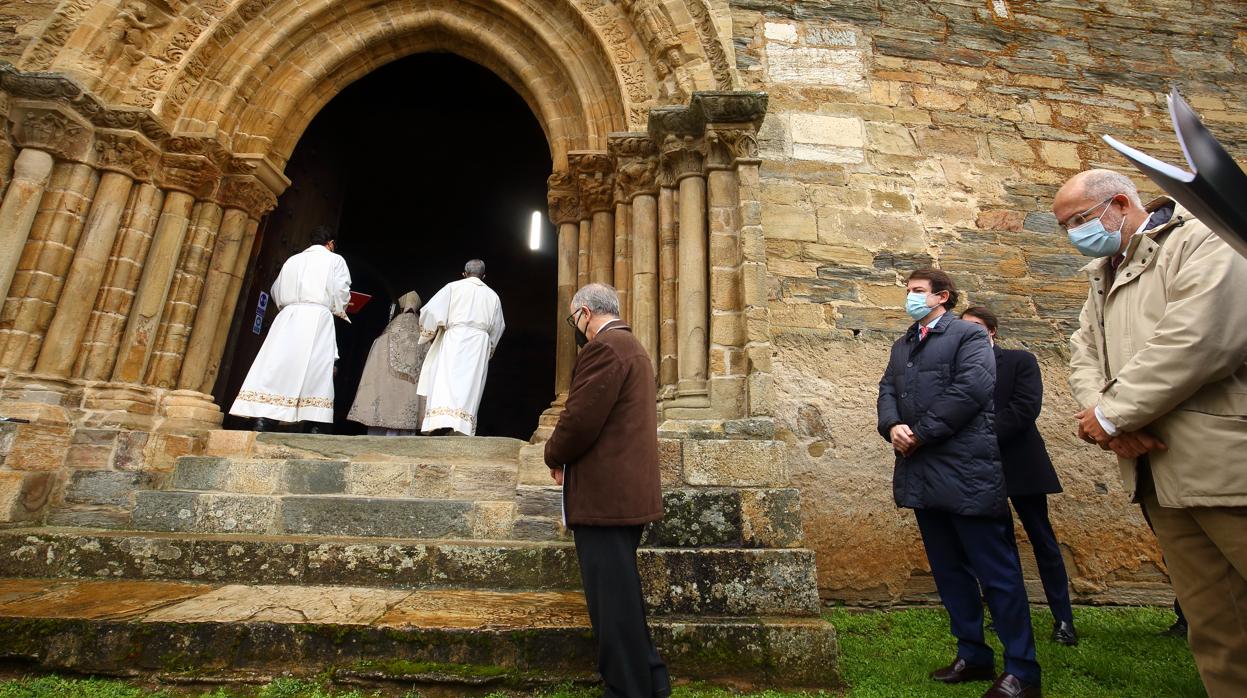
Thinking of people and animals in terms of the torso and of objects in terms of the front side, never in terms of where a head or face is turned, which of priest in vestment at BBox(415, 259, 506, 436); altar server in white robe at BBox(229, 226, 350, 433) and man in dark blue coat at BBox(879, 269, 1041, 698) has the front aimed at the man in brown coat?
the man in dark blue coat

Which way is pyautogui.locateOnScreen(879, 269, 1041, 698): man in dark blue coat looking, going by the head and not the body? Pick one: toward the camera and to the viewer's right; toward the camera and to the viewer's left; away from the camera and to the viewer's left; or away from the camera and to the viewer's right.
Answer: toward the camera and to the viewer's left

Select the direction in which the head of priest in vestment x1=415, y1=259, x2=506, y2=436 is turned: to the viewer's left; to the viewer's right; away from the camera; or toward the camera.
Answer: away from the camera

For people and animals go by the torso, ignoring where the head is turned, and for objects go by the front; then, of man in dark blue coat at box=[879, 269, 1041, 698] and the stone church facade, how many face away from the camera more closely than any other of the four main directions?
0

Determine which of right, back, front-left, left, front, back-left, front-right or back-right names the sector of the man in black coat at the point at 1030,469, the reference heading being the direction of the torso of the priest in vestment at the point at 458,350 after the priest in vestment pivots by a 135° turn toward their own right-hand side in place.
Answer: front

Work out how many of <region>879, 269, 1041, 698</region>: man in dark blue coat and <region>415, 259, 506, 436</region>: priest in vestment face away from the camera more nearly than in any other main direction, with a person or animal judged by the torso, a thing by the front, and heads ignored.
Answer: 1

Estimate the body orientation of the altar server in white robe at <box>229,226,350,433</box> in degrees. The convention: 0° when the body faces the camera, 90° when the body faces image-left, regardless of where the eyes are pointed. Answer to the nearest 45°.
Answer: approximately 225°

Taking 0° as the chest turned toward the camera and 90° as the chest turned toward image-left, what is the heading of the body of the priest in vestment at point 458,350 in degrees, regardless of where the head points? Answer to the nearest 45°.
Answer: approximately 180°

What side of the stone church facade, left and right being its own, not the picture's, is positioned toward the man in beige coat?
front

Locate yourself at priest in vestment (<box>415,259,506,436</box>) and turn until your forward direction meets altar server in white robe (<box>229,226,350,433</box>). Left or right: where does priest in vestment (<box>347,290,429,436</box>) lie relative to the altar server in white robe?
right

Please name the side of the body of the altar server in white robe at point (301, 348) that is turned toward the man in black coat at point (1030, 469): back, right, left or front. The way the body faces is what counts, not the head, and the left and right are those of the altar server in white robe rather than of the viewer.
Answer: right
